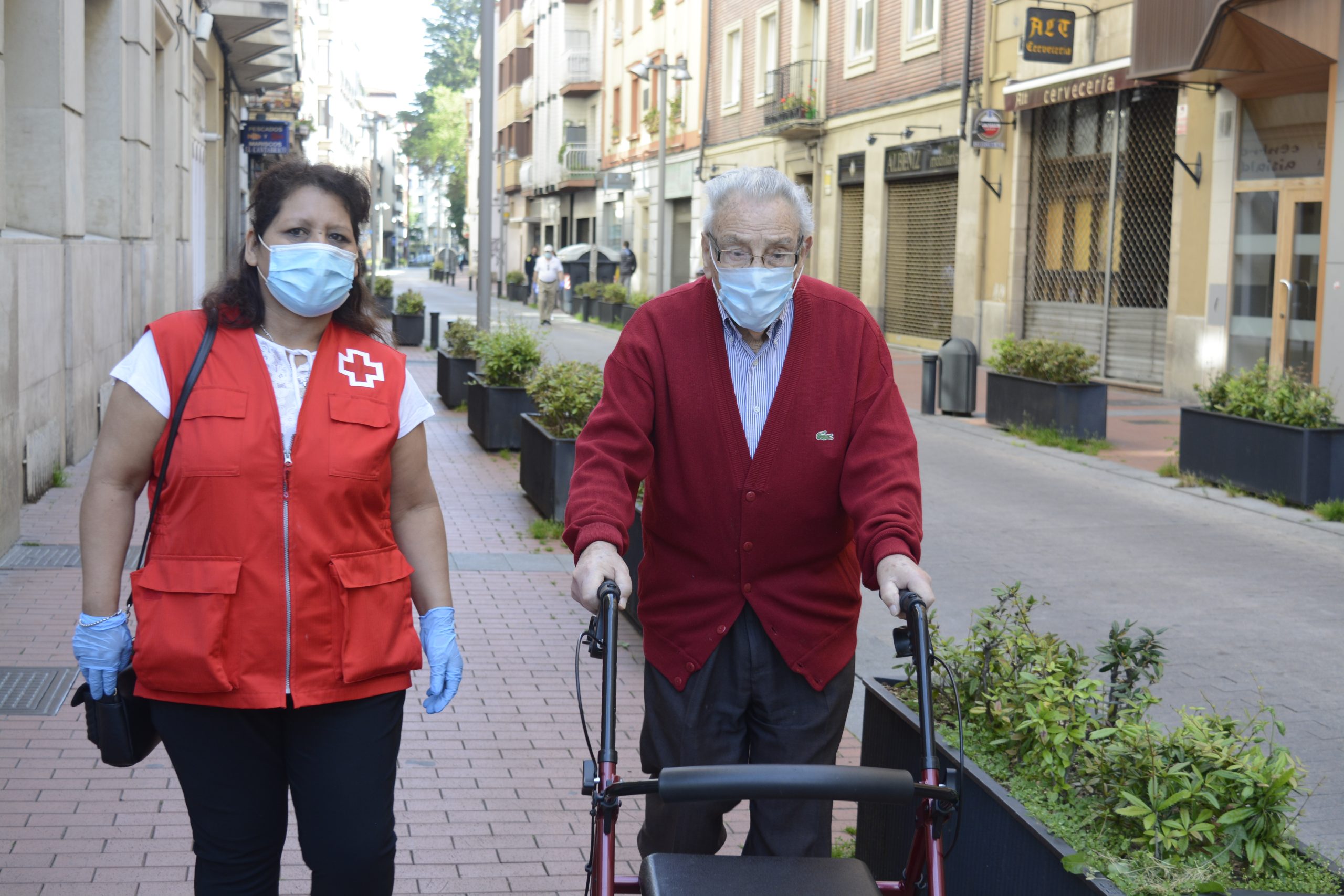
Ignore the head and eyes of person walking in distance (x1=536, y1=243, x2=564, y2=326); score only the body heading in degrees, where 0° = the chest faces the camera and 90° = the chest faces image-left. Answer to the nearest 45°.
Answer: approximately 0°

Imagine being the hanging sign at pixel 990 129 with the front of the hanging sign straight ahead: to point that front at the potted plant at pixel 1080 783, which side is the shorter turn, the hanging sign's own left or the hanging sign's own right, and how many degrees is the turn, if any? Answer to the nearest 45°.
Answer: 0° — it already faces it

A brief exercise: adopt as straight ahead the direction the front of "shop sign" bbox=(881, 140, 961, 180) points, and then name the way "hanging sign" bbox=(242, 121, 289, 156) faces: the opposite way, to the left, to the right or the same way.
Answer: to the left

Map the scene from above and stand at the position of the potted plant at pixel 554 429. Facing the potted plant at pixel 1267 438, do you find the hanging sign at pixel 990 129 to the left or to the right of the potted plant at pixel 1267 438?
left

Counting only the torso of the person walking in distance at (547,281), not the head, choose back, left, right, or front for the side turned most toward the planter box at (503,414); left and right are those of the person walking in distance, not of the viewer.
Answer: front

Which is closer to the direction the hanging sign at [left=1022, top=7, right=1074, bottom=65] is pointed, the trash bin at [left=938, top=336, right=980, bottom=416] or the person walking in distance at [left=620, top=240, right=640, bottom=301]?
the trash bin

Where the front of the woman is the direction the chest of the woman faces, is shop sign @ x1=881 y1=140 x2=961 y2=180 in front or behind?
behind

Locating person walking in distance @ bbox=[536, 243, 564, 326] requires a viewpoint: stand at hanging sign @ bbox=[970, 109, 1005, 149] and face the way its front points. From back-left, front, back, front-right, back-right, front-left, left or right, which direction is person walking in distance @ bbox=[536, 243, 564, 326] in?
back-right

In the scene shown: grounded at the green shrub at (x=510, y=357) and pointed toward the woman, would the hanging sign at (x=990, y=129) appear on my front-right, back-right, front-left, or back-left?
back-left

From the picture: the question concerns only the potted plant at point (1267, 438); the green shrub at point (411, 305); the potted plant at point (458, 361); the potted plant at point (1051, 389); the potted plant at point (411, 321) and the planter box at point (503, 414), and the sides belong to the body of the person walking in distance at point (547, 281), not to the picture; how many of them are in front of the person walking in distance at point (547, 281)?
6

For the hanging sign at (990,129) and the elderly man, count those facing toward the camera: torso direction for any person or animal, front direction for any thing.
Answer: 2

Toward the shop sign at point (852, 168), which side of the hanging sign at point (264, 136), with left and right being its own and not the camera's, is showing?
left

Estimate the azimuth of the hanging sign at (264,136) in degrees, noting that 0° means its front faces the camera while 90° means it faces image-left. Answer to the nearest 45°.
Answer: approximately 0°
